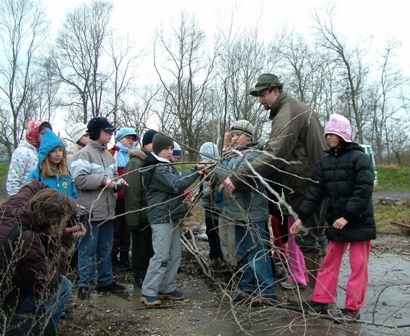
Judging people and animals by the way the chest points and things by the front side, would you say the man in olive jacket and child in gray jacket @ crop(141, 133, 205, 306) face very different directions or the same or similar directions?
very different directions

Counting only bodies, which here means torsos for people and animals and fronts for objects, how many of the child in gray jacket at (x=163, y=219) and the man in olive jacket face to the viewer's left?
1

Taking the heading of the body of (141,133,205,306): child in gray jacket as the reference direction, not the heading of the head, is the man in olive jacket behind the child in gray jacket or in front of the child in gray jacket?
in front

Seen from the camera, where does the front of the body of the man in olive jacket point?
to the viewer's left

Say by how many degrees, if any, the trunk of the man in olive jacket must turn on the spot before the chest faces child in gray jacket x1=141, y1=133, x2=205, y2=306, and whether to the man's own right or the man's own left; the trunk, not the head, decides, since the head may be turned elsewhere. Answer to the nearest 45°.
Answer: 0° — they already face them

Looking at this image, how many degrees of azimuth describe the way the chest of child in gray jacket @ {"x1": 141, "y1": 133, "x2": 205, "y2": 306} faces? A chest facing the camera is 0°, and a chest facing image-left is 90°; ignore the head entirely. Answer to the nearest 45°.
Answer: approximately 270°
